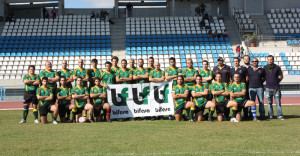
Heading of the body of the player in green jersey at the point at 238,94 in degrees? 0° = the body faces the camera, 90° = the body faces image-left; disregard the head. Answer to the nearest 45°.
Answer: approximately 0°

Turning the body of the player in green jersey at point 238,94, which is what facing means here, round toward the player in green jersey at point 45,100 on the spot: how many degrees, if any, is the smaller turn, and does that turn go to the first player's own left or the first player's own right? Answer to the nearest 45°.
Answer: approximately 90° to the first player's own right

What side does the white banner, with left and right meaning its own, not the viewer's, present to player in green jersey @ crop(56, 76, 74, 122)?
right

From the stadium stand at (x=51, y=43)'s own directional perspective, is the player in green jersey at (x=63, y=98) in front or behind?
in front

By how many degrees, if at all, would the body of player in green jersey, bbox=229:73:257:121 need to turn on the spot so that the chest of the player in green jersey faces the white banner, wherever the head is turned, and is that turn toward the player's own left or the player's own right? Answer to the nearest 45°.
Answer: approximately 90° to the player's own right

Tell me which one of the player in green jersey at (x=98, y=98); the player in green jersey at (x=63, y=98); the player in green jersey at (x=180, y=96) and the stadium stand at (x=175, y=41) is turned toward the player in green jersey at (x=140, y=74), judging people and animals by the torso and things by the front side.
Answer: the stadium stand

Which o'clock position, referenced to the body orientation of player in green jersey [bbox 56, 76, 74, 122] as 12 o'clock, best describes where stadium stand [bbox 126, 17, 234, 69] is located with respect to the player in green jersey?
The stadium stand is roughly at 7 o'clock from the player in green jersey.

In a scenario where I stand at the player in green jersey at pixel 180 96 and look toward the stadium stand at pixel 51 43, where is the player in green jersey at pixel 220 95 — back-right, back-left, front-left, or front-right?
back-right

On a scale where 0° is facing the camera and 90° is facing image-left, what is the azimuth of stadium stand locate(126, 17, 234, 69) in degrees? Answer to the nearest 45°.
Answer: approximately 0°

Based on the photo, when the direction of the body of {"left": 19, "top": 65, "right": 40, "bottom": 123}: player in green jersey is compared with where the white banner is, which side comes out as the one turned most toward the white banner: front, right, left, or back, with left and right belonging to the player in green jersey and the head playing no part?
left

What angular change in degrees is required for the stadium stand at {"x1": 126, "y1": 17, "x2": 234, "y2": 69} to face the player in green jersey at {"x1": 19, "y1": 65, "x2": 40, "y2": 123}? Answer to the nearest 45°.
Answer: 0° — it already faces them
